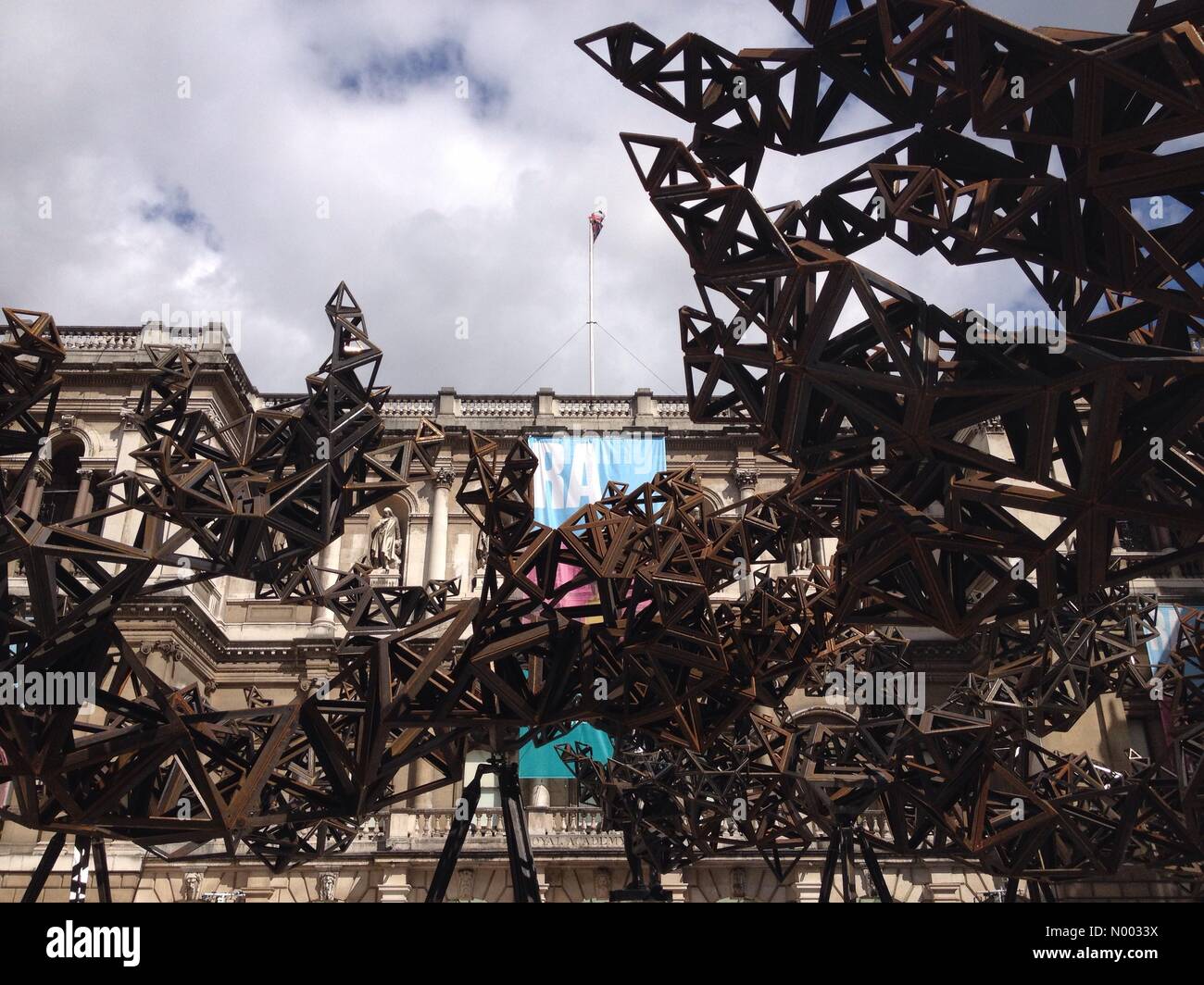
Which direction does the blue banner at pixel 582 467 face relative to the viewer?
toward the camera

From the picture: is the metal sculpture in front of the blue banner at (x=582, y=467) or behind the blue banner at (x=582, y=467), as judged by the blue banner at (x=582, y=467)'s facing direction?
in front

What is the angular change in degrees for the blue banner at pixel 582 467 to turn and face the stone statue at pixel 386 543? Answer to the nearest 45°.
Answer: approximately 135° to its right

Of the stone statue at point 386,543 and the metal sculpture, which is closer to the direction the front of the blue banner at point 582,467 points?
the metal sculpture
